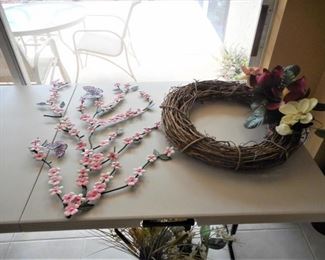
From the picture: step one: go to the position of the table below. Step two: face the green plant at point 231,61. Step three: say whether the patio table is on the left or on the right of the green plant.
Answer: left

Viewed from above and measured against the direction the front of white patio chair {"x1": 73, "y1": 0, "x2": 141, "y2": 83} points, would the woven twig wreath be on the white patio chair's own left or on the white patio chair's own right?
on the white patio chair's own left

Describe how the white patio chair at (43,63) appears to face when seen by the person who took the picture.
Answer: facing away from the viewer and to the left of the viewer

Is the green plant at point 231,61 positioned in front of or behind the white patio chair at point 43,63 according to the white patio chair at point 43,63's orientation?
behind

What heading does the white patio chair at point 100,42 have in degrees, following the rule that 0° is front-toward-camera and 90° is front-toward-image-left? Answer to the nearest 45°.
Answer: approximately 90°

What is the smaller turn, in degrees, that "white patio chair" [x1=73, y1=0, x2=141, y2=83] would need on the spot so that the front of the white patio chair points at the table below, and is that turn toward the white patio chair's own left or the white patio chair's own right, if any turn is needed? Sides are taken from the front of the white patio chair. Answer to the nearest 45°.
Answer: approximately 90° to the white patio chair's own left

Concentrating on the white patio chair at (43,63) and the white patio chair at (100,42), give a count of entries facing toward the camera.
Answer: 0
